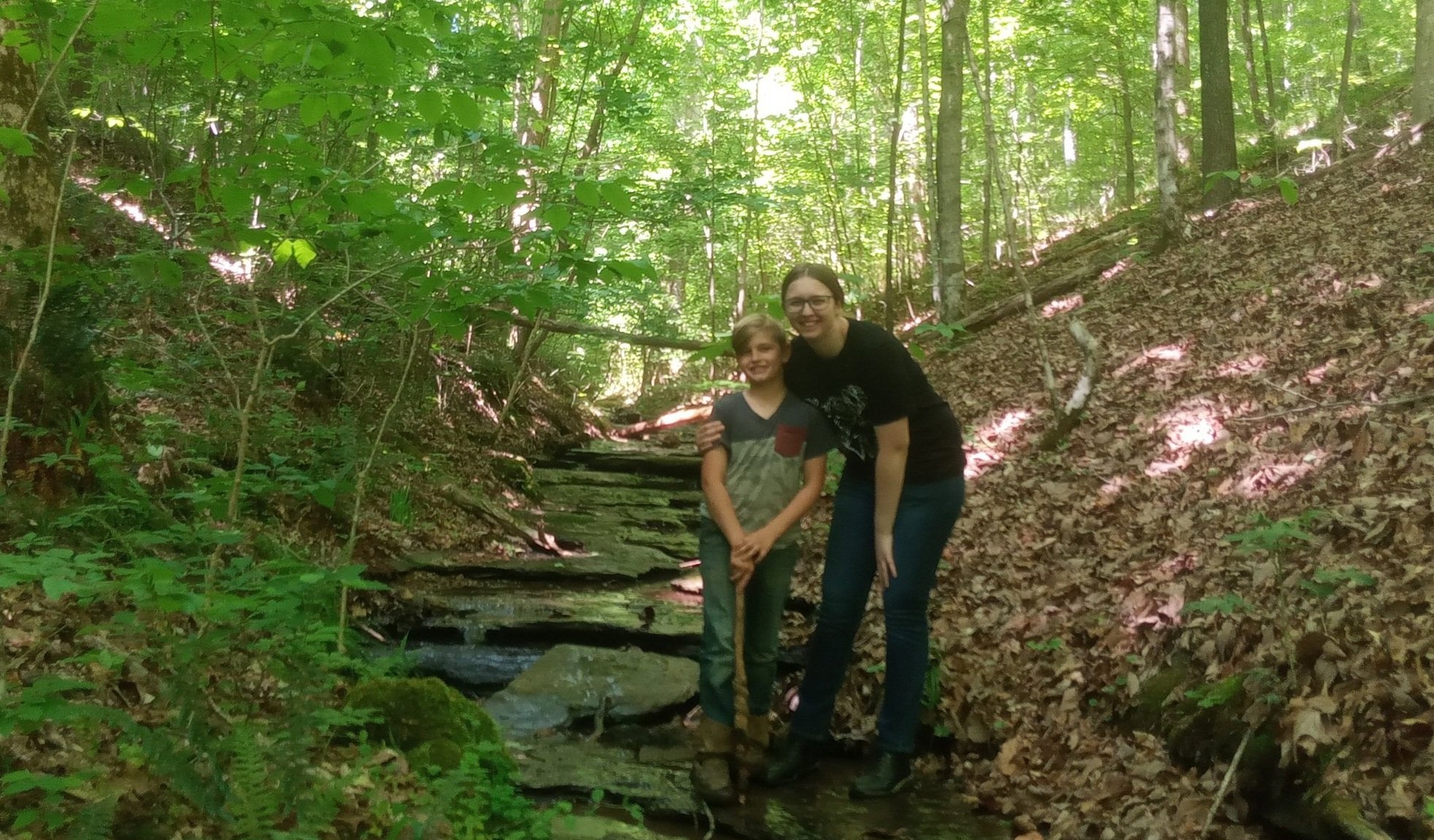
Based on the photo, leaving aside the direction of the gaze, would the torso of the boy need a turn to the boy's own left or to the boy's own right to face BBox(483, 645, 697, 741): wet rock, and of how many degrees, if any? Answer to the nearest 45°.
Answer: approximately 135° to the boy's own right

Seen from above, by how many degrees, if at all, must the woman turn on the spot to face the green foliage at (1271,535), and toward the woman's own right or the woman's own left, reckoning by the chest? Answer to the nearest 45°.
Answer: approximately 135° to the woman's own left

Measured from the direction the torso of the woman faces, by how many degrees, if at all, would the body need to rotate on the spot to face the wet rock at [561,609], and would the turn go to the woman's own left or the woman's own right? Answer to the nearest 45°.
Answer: approximately 90° to the woman's own right

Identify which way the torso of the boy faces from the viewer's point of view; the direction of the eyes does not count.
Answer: toward the camera

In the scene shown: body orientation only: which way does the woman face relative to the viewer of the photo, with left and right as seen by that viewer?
facing the viewer and to the left of the viewer

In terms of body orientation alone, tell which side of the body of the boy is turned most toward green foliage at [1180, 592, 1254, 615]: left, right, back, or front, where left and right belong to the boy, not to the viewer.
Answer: left

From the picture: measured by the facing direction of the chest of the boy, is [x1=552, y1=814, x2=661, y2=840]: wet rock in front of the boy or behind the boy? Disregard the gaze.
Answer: in front

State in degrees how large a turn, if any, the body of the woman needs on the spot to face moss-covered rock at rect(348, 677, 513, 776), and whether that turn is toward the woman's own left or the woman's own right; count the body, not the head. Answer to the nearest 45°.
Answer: approximately 45° to the woman's own right

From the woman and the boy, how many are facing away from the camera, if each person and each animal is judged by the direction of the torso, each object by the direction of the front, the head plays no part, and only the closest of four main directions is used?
0
